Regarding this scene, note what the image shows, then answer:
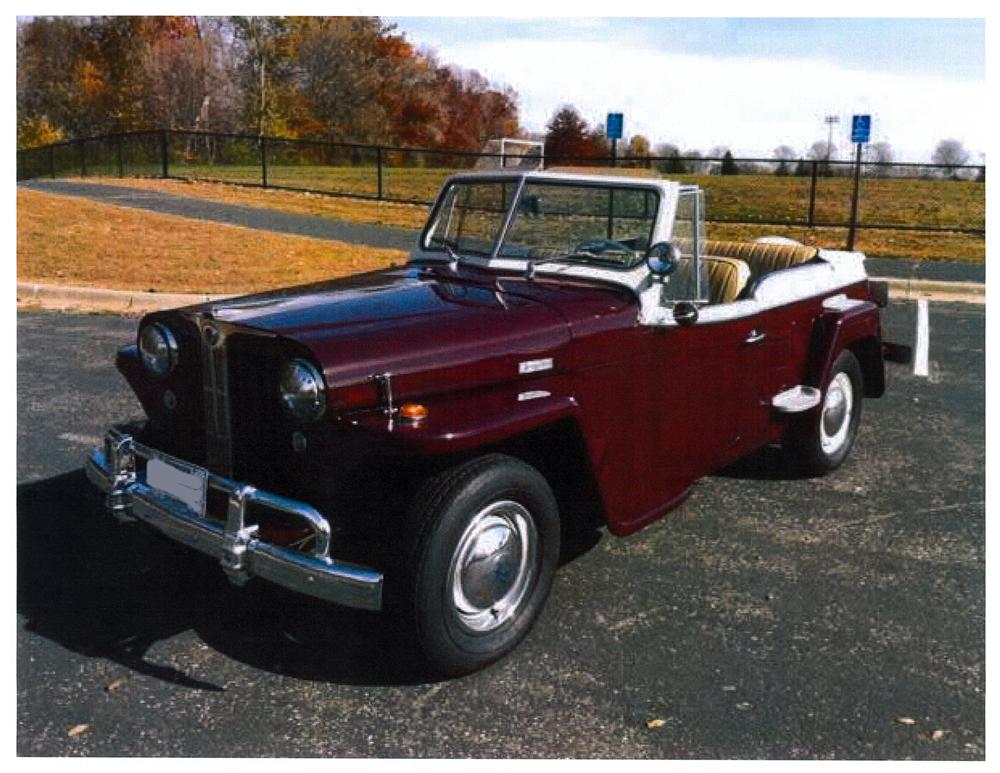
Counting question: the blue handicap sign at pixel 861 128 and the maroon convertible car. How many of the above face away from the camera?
0

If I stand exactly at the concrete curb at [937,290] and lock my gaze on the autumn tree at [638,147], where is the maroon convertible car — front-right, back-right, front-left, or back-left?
back-left

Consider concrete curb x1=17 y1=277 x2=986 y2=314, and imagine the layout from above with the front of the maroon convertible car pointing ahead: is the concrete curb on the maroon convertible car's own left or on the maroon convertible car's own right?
on the maroon convertible car's own right

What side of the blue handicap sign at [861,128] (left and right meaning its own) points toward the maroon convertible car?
front

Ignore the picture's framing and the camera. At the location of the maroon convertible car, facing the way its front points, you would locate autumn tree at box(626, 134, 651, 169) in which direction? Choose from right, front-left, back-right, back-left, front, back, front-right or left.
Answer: back-right

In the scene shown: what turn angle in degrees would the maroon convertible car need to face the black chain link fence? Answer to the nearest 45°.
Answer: approximately 135° to its right

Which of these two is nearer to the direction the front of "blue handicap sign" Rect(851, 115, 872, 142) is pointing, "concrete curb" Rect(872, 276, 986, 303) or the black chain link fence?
the concrete curb

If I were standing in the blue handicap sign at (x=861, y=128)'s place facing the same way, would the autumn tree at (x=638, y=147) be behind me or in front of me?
behind

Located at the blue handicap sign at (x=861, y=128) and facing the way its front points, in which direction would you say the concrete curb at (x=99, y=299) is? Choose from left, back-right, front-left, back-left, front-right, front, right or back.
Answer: front-right

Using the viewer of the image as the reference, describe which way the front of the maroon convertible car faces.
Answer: facing the viewer and to the left of the viewer

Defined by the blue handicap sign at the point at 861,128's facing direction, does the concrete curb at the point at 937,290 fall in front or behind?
in front
